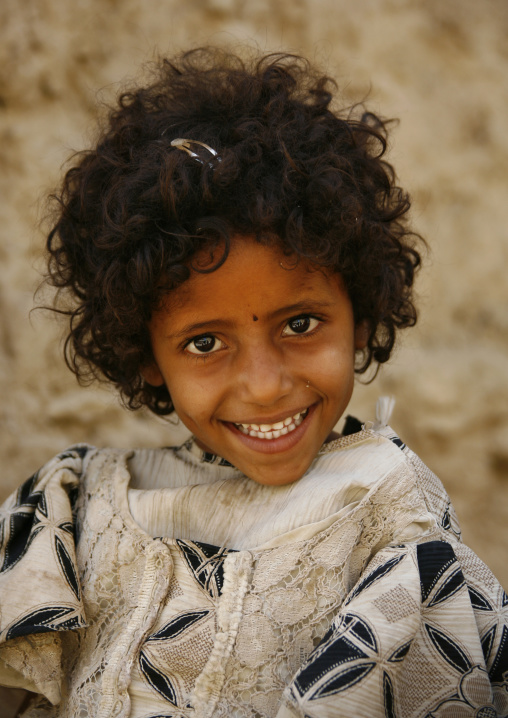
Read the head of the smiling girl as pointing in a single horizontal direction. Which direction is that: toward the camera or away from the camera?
toward the camera

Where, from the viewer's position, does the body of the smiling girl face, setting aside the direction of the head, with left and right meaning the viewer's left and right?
facing the viewer
